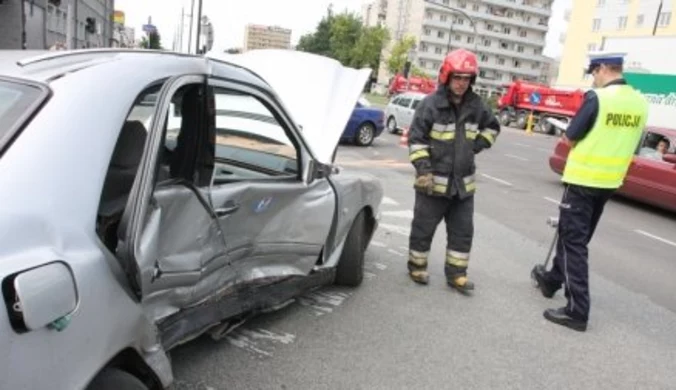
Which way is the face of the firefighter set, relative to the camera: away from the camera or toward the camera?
toward the camera

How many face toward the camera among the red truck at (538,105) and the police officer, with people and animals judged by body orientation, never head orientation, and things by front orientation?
0

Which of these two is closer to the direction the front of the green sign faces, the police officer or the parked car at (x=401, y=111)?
the police officer

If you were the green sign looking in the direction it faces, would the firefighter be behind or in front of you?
in front

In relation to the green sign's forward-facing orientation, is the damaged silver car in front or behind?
in front

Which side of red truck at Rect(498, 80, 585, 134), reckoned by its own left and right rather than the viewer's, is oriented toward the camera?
left

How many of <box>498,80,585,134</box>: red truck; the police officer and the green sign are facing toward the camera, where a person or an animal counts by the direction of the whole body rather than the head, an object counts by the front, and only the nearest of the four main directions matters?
1

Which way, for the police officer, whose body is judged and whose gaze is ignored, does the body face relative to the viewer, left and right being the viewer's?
facing away from the viewer and to the left of the viewer

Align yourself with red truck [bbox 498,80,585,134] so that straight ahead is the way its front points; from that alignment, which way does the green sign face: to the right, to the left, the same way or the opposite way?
to the left

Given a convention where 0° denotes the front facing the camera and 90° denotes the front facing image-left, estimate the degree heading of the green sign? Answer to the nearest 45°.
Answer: approximately 0°

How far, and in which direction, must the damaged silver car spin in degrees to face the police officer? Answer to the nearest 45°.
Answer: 0° — it already faces them

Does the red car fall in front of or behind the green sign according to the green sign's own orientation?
in front
